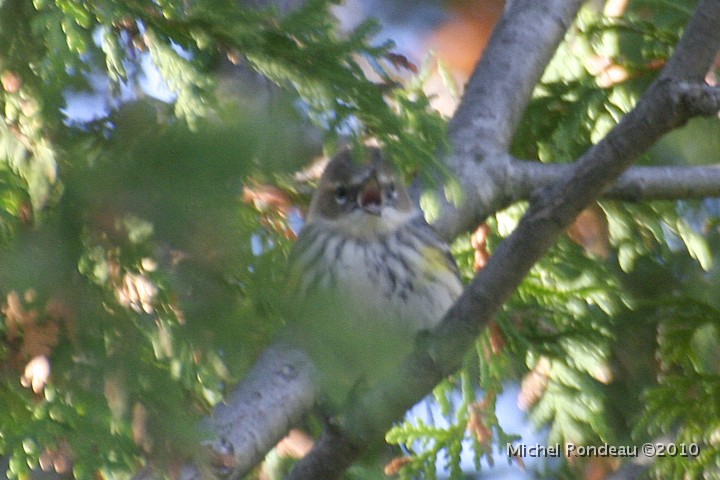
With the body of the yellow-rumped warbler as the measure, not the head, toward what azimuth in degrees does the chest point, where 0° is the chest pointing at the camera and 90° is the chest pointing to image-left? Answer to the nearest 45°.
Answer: approximately 0°
